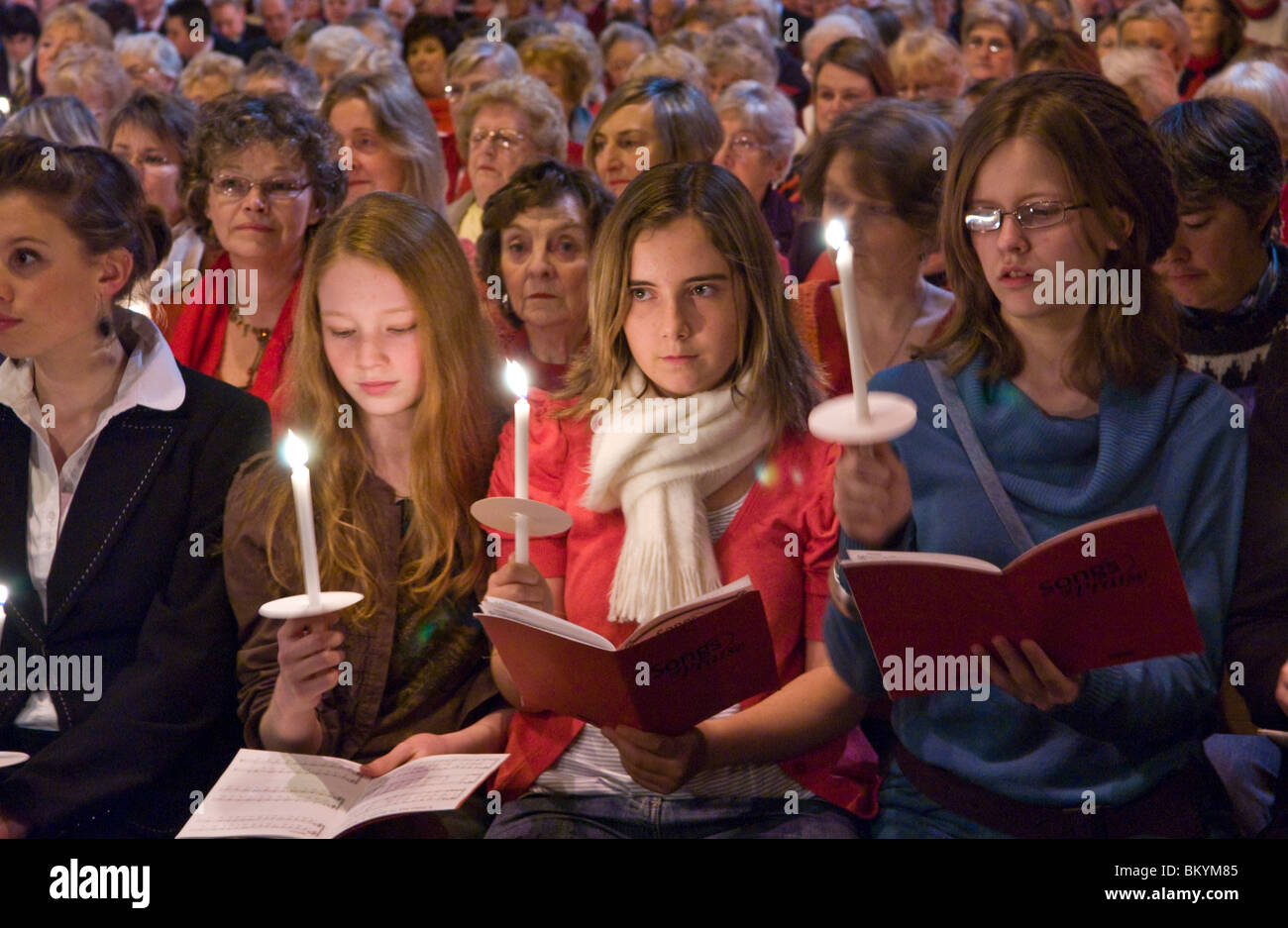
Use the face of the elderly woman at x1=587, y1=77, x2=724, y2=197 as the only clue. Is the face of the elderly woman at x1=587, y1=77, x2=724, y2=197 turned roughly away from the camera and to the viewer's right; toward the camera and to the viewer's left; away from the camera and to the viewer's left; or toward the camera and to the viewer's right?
toward the camera and to the viewer's left

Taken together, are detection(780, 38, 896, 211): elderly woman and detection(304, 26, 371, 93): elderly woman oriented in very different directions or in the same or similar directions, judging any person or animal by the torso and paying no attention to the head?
same or similar directions

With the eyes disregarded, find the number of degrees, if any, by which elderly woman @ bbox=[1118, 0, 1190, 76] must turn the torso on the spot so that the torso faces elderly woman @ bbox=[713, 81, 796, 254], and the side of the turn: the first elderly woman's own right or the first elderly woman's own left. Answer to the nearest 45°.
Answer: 0° — they already face them

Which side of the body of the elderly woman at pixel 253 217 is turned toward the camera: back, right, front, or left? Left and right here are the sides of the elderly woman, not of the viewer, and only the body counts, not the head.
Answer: front

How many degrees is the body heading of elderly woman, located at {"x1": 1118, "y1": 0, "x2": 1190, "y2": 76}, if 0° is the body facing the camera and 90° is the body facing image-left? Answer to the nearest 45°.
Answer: approximately 45°

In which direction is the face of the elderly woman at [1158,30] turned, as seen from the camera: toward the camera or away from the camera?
toward the camera

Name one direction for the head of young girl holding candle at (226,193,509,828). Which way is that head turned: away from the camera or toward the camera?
toward the camera

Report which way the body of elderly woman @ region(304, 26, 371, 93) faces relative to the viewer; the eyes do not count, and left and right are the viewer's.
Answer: facing the viewer and to the left of the viewer

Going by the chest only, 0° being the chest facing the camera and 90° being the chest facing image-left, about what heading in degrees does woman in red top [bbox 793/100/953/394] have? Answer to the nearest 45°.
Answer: approximately 45°

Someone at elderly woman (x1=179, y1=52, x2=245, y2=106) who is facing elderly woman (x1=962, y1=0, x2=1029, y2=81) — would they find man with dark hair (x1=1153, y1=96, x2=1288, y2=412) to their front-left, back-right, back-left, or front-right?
front-right

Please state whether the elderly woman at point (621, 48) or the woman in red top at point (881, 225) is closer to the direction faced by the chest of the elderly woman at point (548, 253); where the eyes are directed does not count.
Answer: the woman in red top

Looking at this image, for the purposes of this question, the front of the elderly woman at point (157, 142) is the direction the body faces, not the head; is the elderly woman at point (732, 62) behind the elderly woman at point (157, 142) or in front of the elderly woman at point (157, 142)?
behind

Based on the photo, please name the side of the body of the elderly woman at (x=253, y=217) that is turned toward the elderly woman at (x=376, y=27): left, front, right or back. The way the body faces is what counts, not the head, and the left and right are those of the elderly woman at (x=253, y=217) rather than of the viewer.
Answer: back

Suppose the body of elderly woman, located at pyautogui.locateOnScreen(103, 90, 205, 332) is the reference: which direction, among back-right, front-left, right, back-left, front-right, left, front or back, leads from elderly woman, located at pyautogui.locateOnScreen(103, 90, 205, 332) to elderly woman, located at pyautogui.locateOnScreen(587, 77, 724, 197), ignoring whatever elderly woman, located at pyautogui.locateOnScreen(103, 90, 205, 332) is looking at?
left
